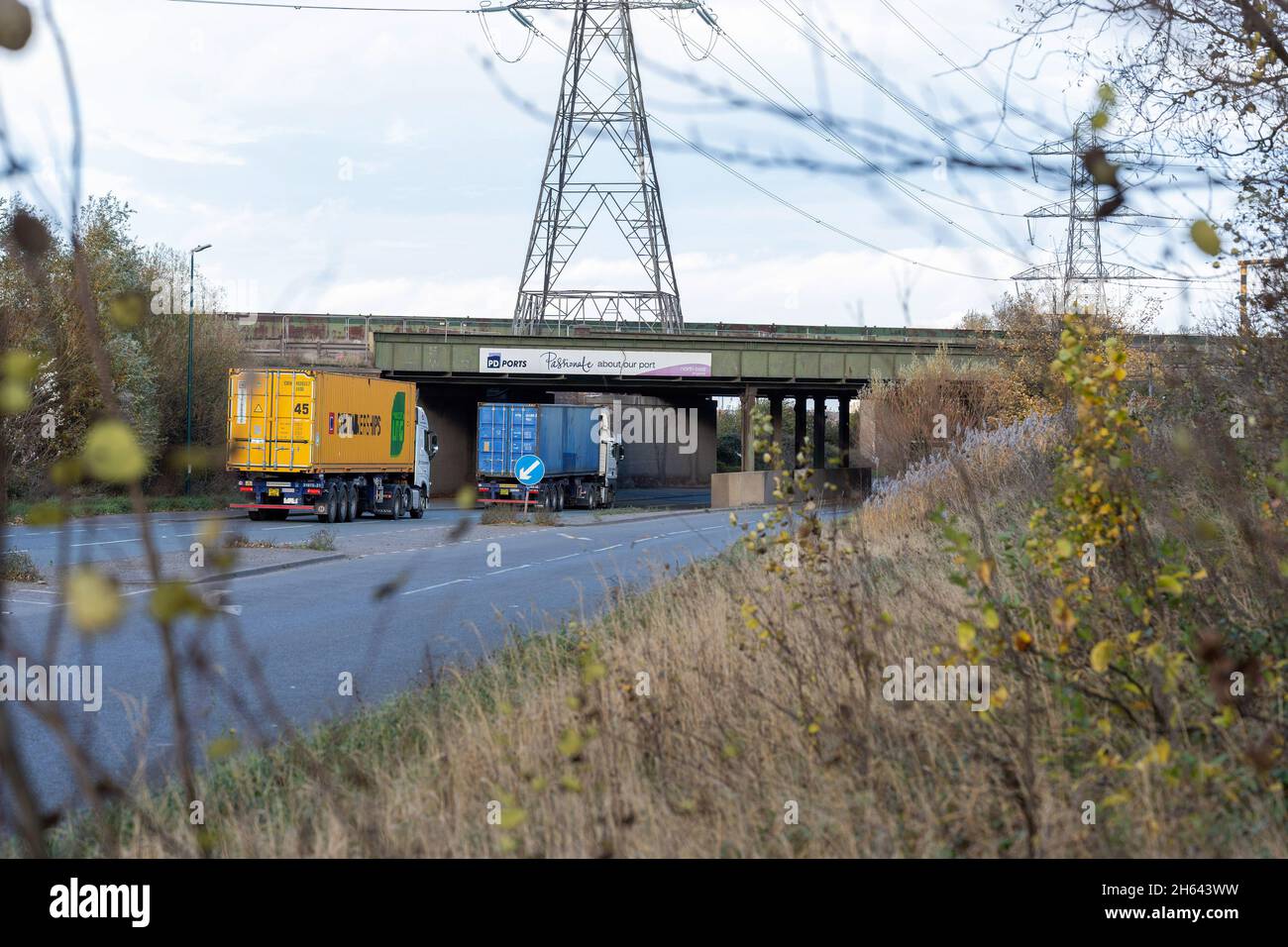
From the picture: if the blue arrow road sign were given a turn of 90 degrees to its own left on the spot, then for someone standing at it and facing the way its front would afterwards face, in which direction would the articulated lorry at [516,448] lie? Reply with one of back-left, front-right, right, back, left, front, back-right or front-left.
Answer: left

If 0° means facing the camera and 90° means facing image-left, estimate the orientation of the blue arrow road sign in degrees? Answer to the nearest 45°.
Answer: approximately 0°

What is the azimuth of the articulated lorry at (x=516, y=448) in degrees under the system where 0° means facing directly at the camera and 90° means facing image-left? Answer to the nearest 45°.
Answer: approximately 225°

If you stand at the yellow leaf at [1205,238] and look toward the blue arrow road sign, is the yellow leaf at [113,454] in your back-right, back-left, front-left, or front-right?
back-left

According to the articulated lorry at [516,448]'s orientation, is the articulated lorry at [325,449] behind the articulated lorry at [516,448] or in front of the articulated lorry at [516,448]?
behind

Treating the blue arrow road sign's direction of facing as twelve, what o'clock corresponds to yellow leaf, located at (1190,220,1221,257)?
The yellow leaf is roughly at 12 o'clock from the blue arrow road sign.

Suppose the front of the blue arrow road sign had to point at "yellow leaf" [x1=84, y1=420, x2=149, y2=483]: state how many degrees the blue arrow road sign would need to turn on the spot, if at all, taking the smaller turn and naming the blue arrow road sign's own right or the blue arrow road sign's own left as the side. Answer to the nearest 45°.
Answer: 0° — it already faces it

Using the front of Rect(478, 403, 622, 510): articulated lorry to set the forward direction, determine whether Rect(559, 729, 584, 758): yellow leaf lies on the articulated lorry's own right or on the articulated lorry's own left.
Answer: on the articulated lorry's own right

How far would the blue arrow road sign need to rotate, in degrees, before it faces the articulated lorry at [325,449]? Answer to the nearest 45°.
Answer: approximately 45° to its right
